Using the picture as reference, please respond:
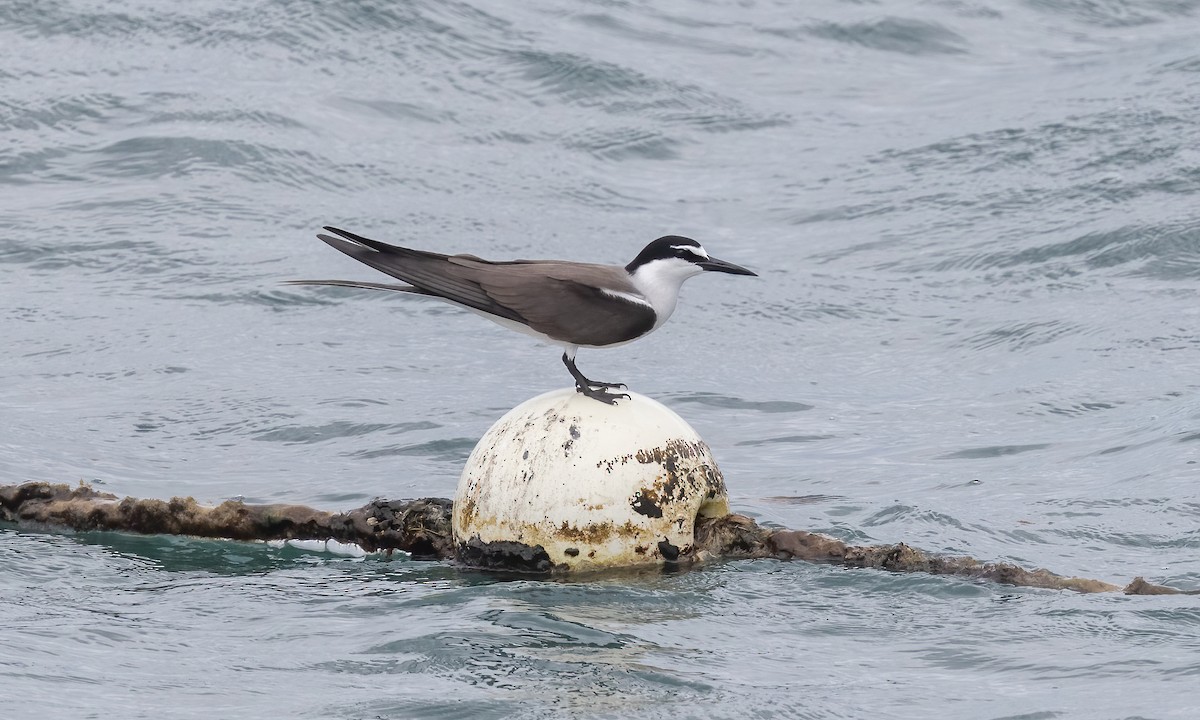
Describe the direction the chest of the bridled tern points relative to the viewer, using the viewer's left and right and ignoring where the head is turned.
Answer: facing to the right of the viewer
